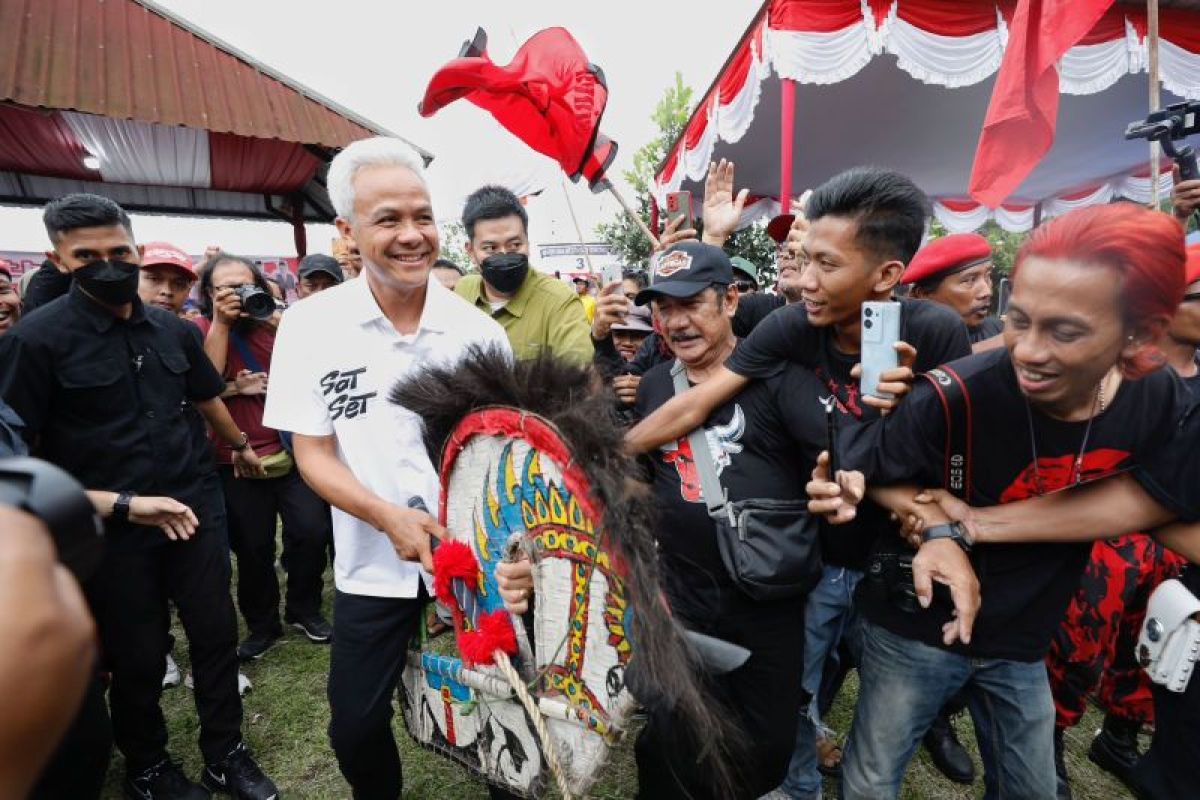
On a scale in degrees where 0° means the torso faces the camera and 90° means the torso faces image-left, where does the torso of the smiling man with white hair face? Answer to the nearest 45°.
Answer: approximately 315°

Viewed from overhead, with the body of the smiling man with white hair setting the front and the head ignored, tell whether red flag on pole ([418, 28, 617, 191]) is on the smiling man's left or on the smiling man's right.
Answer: on the smiling man's left

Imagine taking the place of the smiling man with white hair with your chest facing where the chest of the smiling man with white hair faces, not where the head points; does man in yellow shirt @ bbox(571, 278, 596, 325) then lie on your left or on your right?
on your left

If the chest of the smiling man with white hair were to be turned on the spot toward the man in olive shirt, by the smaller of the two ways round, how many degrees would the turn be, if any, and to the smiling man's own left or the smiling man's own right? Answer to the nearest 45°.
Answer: approximately 90° to the smiling man's own left

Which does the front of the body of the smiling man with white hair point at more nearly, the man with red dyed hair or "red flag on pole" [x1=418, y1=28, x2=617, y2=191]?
the man with red dyed hair
